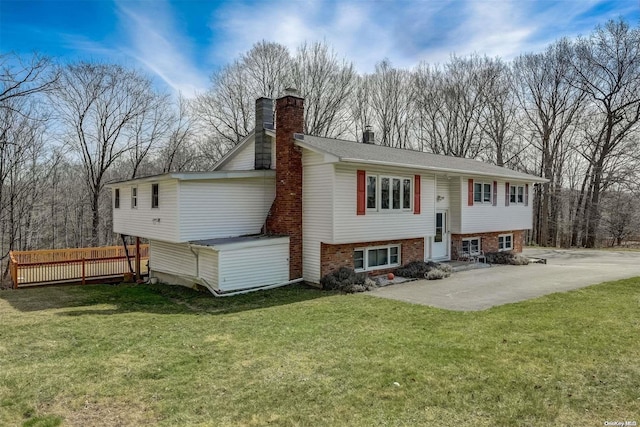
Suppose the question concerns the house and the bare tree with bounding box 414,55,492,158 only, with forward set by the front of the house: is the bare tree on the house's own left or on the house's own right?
on the house's own left

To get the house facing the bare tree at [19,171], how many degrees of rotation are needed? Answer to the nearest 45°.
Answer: approximately 180°

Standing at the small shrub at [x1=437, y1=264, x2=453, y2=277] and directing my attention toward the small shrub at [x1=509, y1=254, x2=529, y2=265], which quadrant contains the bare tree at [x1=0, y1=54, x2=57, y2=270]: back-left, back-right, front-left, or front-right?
back-left

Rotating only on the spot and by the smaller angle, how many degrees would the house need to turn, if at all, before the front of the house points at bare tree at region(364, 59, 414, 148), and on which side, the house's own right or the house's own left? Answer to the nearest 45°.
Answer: approximately 135° to the house's own left

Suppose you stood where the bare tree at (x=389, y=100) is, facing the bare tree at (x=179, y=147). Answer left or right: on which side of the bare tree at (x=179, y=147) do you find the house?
left

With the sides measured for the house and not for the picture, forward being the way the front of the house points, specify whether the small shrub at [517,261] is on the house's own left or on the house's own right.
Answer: on the house's own left

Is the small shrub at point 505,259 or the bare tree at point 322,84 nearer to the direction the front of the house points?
the small shrub

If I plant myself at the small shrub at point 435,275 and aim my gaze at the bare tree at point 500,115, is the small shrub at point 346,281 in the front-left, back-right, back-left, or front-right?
back-left

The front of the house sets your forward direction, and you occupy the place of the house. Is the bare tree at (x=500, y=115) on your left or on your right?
on your left

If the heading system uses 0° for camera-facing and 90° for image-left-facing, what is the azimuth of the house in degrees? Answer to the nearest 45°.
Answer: approximately 315°

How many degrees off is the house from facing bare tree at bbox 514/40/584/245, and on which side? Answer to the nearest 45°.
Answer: approximately 90° to its left

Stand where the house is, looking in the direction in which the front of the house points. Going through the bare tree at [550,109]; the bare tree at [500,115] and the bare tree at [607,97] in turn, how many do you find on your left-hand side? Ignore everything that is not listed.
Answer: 3
